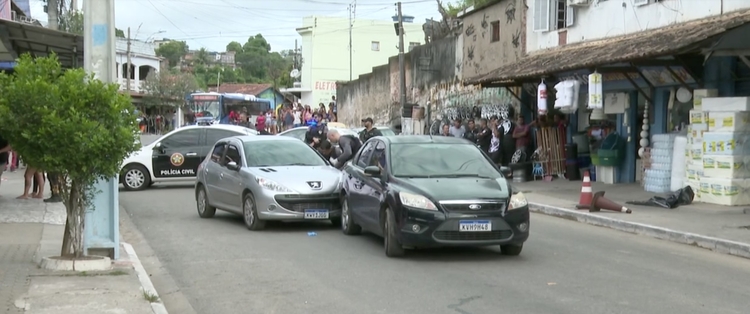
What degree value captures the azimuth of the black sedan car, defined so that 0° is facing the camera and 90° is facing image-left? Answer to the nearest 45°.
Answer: approximately 315°

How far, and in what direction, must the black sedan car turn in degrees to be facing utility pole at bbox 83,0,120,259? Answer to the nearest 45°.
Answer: approximately 135° to its right

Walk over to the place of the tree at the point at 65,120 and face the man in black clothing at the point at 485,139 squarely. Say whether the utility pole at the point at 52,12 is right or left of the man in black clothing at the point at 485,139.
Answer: left

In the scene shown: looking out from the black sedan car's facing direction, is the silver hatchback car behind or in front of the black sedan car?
behind

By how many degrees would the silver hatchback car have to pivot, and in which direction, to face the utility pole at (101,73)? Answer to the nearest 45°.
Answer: approximately 90° to its right

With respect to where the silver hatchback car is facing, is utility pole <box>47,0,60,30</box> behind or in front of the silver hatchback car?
behind

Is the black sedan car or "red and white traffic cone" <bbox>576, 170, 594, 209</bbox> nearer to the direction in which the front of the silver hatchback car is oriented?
the black sedan car

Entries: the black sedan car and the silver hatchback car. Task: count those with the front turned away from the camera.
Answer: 0

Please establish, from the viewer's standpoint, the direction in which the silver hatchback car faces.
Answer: facing the viewer and to the right of the viewer

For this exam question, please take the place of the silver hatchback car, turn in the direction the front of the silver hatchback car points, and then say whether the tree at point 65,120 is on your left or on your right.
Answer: on your right

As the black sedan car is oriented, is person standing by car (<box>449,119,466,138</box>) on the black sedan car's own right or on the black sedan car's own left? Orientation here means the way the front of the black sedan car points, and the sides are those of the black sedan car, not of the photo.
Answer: on the black sedan car's own left

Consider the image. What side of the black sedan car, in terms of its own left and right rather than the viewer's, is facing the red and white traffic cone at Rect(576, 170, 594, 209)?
left

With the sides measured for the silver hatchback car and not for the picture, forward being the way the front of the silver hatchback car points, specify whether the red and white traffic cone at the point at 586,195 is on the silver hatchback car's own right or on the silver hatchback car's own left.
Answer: on the silver hatchback car's own left
